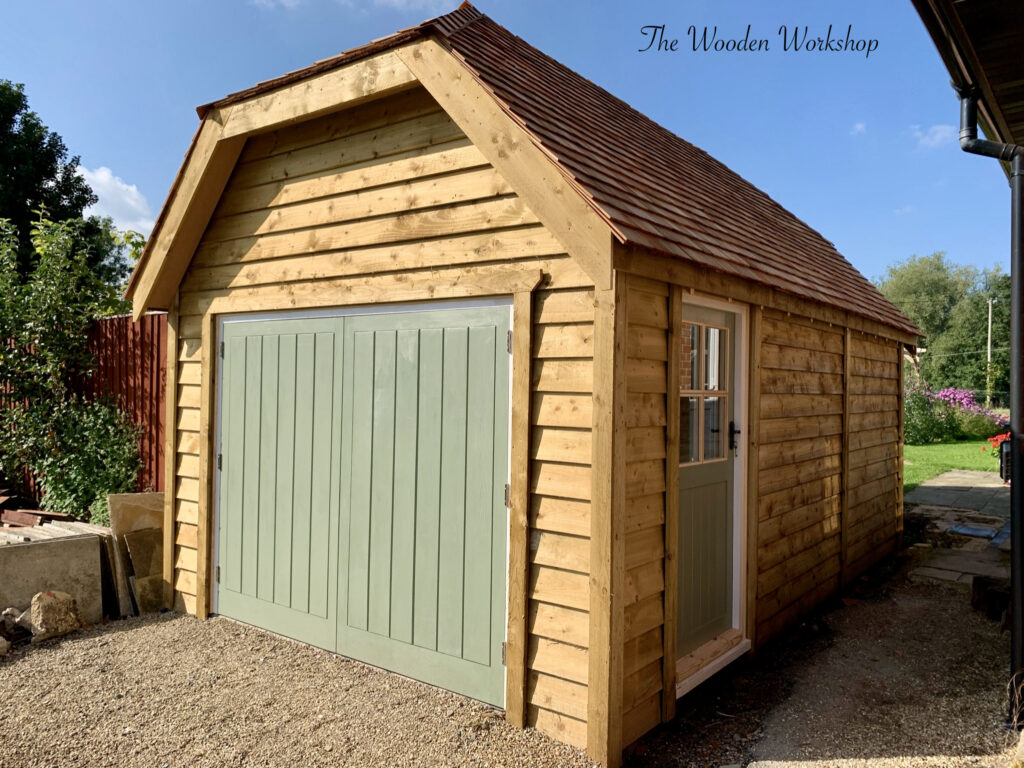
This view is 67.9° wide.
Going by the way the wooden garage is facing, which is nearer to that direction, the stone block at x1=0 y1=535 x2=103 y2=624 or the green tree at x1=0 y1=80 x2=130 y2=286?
the stone block

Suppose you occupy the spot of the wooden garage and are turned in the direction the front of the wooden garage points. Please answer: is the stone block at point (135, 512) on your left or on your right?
on your right

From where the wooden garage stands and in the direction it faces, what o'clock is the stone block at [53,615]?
The stone block is roughly at 2 o'clock from the wooden garage.

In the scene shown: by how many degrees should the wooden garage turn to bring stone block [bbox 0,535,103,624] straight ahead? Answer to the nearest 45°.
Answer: approximately 45° to its right

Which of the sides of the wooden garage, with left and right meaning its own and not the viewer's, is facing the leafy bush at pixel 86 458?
right

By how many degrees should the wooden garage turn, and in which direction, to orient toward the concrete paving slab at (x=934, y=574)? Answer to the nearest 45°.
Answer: approximately 180°

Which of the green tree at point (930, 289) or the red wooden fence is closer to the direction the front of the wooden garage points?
the red wooden fence

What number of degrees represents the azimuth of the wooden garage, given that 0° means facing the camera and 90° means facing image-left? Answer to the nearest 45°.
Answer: approximately 45°

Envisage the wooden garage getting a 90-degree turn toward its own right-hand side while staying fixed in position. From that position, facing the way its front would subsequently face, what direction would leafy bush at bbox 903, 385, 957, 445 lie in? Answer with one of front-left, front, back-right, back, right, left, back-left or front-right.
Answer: right

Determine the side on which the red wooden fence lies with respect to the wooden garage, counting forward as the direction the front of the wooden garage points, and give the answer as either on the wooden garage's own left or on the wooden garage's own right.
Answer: on the wooden garage's own right

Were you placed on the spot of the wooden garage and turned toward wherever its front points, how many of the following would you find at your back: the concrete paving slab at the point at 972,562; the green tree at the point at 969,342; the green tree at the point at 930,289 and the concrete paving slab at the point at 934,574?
4

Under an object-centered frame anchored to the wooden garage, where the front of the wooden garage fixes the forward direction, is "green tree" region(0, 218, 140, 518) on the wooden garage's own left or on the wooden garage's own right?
on the wooden garage's own right

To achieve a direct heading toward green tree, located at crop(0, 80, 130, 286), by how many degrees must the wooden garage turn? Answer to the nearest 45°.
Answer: approximately 90° to its right

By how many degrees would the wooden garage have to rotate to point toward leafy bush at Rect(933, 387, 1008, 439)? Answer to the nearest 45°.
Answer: approximately 180°

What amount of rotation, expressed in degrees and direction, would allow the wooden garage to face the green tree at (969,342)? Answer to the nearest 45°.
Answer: approximately 180°

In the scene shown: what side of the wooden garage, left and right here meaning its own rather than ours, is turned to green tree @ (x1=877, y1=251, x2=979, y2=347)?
back
